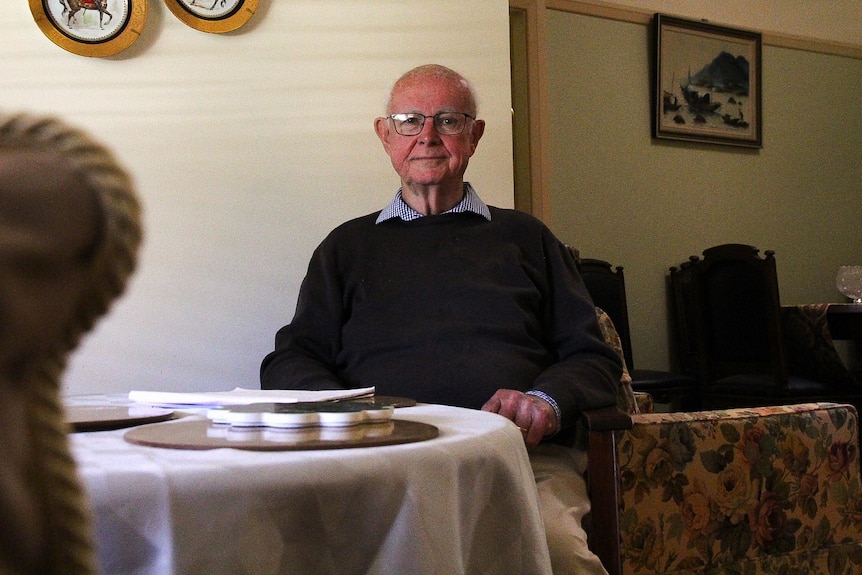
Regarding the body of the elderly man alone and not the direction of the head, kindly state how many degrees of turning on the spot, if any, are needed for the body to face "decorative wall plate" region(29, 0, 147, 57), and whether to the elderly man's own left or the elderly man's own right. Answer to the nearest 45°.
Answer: approximately 90° to the elderly man's own right

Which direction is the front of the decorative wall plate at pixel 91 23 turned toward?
toward the camera

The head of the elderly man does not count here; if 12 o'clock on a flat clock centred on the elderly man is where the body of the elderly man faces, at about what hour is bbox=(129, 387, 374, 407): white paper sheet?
The white paper sheet is roughly at 1 o'clock from the elderly man.

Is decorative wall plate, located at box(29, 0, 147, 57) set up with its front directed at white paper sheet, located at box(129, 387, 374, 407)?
yes

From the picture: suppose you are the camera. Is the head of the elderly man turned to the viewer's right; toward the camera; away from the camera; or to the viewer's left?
toward the camera

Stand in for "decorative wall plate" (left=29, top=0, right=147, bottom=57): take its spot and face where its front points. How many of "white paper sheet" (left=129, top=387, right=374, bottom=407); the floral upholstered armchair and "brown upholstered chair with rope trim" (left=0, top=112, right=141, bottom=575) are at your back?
0

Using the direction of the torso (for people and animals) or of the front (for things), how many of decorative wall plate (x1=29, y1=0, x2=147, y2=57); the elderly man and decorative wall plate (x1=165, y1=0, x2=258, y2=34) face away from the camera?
0

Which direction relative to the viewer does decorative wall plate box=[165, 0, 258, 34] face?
toward the camera

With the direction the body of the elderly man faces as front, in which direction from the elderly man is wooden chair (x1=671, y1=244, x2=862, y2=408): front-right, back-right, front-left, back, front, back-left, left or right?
back-left

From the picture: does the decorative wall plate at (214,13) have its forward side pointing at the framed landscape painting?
no

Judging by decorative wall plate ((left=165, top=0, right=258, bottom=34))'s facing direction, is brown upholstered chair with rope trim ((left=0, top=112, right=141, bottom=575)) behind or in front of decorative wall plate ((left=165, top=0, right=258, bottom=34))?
in front

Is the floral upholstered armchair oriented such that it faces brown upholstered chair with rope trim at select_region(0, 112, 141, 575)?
no

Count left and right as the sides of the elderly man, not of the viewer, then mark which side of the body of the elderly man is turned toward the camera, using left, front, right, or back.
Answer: front
